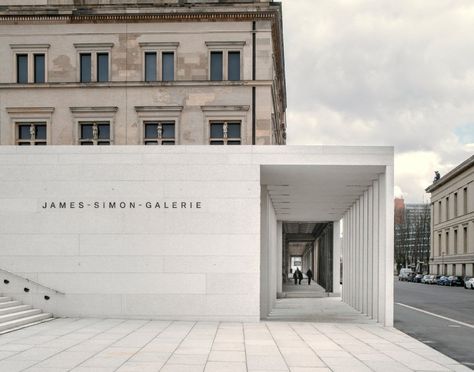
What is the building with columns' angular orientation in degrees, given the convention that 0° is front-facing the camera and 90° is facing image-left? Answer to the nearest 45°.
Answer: approximately 0°

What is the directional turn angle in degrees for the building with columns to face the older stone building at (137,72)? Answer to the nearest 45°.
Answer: approximately 180°
